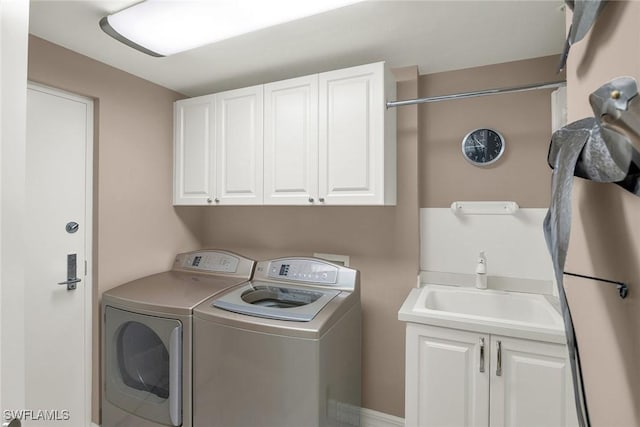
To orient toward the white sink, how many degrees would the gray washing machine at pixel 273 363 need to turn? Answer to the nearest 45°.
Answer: approximately 135° to its left

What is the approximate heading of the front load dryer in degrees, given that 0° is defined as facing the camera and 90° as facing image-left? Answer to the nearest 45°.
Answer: approximately 45°

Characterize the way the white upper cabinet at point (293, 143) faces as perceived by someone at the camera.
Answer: facing the viewer and to the left of the viewer

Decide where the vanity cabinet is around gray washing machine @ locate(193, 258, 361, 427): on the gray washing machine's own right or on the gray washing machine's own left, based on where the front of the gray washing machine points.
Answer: on the gray washing machine's own left

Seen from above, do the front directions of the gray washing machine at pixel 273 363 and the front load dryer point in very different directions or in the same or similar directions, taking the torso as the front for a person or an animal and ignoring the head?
same or similar directions

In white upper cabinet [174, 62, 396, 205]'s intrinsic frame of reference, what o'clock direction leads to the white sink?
The white sink is roughly at 8 o'clock from the white upper cabinet.

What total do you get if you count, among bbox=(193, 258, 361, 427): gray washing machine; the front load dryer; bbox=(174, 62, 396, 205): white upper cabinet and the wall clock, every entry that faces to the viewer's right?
0

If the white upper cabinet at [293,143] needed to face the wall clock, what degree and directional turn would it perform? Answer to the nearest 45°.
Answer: approximately 135° to its left

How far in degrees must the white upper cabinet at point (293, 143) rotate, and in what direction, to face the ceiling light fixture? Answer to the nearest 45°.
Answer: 0° — it already faces it

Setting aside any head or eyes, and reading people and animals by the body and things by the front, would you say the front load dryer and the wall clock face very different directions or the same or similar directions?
same or similar directions

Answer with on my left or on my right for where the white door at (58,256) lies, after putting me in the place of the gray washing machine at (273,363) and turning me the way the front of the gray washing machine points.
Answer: on my right

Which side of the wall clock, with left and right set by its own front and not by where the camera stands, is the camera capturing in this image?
front
